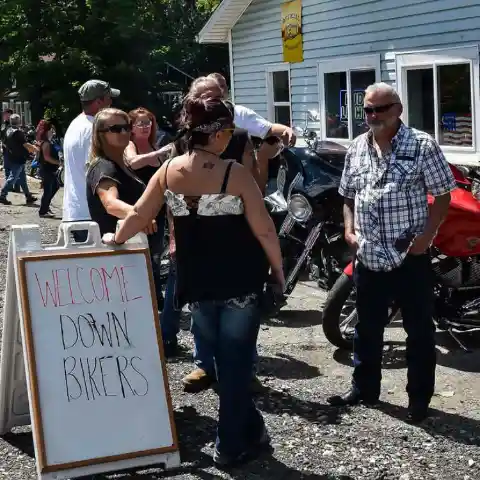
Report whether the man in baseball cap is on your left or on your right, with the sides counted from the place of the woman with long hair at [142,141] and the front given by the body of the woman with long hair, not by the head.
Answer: on your right

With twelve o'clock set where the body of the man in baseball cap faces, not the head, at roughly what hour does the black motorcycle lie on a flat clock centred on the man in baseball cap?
The black motorcycle is roughly at 1 o'clock from the man in baseball cap.

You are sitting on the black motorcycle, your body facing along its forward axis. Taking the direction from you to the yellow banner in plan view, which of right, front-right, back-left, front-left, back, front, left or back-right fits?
back-right

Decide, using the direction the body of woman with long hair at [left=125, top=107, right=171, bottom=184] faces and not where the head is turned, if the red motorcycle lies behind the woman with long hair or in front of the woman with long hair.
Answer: in front

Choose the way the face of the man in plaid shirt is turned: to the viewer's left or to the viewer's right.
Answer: to the viewer's left

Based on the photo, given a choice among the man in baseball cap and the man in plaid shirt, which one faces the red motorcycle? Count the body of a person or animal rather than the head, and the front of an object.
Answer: the man in baseball cap

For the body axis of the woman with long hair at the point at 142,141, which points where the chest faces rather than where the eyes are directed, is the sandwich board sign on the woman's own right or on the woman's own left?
on the woman's own right

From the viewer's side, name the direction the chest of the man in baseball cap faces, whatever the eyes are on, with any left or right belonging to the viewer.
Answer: facing to the right of the viewer

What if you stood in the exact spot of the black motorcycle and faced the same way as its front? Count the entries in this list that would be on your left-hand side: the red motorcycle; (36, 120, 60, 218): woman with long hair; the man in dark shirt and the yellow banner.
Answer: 1

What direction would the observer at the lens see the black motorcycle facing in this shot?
facing the viewer and to the left of the viewer

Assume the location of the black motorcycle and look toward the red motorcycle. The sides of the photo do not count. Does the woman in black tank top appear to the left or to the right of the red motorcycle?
right
